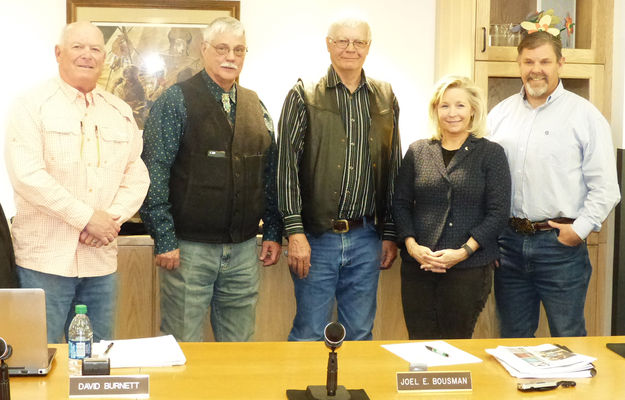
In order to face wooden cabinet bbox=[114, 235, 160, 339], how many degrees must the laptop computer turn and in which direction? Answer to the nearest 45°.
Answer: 0° — it already faces it

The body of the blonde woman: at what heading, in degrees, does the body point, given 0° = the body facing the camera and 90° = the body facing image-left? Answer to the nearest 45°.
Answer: approximately 0°

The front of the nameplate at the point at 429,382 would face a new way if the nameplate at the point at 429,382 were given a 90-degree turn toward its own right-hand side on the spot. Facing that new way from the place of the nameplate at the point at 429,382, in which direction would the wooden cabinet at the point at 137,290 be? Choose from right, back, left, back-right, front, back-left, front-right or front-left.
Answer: front-right

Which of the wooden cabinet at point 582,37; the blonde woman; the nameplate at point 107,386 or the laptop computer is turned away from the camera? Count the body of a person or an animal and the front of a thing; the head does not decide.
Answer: the laptop computer

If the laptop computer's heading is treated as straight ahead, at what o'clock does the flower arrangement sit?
The flower arrangement is roughly at 2 o'clock from the laptop computer.

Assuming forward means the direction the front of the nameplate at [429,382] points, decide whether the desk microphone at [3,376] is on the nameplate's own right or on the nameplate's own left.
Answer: on the nameplate's own right

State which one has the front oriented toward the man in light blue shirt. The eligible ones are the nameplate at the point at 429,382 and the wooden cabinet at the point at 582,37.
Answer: the wooden cabinet

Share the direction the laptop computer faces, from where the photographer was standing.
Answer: facing away from the viewer

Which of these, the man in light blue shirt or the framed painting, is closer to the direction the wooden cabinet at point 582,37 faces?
the man in light blue shirt

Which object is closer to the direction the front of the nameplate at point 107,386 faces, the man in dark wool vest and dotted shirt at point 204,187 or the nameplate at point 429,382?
the nameplate
